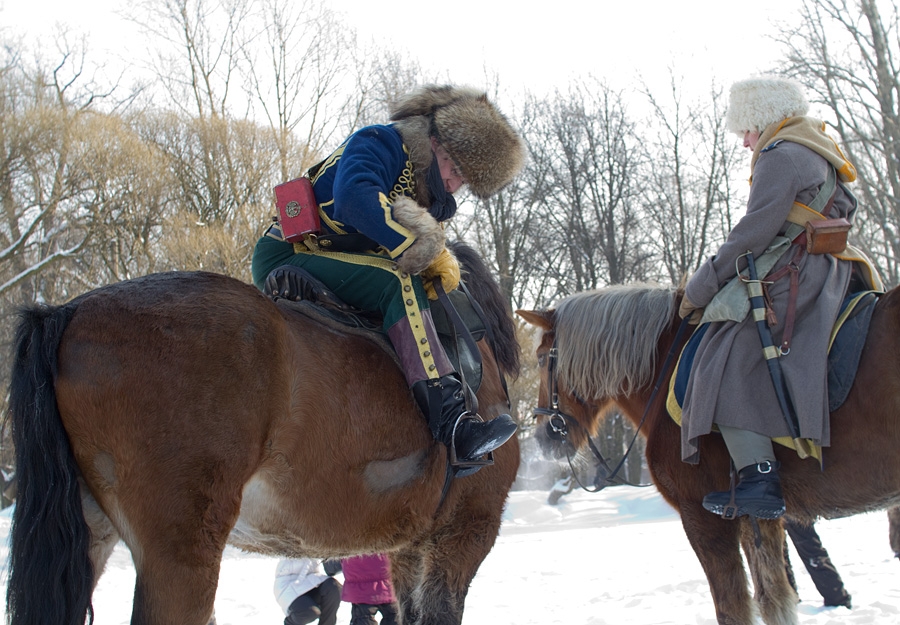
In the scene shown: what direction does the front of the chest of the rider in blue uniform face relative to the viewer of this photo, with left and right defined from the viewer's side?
facing to the right of the viewer

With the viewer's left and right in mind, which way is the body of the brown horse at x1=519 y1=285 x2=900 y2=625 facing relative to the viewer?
facing to the left of the viewer

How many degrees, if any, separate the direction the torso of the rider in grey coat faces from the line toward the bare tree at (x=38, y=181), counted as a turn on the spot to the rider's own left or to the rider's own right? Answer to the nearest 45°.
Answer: approximately 45° to the rider's own right

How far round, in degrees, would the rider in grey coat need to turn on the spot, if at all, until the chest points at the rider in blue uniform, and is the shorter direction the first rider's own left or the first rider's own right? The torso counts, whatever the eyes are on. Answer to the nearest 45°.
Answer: approximately 45° to the first rider's own left

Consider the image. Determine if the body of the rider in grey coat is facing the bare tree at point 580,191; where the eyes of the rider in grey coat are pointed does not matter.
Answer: no

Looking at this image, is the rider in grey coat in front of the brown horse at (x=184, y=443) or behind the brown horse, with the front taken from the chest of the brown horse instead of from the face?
in front

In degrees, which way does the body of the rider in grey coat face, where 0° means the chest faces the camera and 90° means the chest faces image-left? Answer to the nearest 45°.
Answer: approximately 90°

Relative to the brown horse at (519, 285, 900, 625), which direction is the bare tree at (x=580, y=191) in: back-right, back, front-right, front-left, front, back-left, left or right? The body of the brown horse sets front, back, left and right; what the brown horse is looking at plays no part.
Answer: right

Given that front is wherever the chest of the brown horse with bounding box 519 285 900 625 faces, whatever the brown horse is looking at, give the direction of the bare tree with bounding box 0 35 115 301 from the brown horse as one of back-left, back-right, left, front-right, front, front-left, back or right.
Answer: front-right

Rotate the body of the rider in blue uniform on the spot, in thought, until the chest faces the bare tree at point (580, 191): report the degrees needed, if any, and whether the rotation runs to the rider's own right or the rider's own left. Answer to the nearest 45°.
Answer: approximately 90° to the rider's own left

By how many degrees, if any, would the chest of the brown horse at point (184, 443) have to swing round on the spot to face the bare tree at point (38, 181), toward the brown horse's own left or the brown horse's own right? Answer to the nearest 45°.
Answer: approximately 45° to the brown horse's own left

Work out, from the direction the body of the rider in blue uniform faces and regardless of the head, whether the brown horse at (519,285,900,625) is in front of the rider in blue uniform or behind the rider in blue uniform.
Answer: in front

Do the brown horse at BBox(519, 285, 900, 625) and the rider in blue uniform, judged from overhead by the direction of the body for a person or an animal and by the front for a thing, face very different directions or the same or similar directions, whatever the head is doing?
very different directions

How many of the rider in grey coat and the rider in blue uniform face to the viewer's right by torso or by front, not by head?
1

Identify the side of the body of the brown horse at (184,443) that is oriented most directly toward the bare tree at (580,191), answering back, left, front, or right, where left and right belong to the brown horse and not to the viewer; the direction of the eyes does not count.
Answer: front
